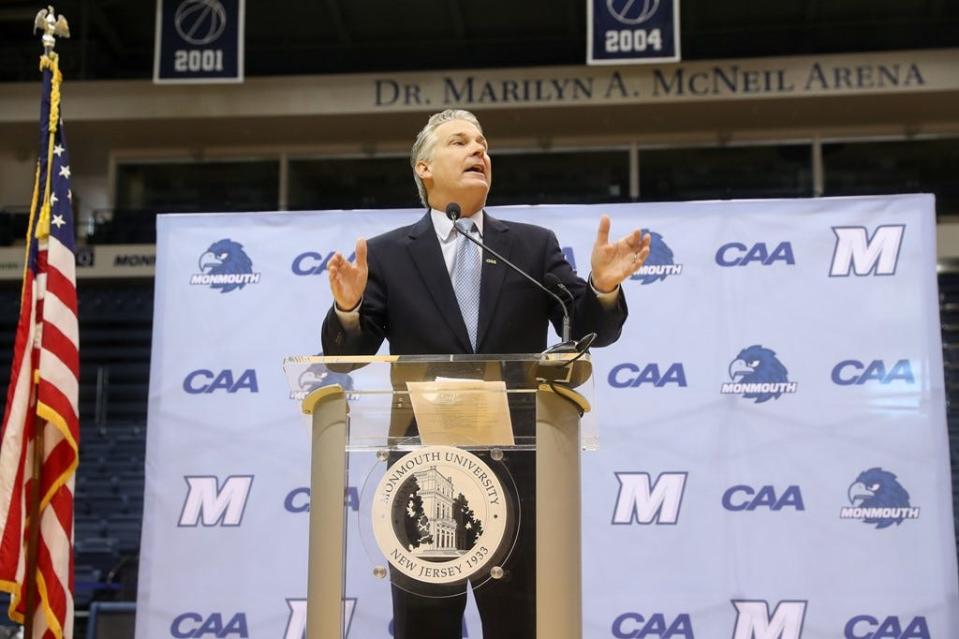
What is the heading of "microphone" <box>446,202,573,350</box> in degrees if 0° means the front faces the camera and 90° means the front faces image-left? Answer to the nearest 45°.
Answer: approximately 135°

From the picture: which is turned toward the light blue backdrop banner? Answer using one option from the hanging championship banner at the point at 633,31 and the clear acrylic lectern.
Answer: the hanging championship banner

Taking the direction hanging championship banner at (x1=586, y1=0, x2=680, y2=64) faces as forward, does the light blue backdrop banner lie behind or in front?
in front

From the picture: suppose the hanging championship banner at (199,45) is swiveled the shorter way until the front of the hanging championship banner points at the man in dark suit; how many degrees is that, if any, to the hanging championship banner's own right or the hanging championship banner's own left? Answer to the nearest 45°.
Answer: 0° — it already faces them

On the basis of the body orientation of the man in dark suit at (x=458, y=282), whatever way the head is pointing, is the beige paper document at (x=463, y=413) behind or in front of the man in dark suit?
in front

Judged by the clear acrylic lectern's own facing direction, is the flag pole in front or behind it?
behind

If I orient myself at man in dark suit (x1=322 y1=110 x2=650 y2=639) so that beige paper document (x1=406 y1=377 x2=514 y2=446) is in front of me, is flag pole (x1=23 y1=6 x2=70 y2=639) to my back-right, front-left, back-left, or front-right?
back-right

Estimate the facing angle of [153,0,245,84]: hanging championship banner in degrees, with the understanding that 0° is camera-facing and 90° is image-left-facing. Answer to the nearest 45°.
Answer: approximately 0°
